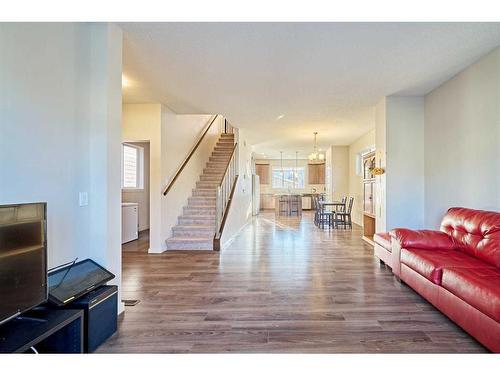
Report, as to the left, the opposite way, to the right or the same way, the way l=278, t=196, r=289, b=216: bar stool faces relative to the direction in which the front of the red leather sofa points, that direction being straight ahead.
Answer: to the right

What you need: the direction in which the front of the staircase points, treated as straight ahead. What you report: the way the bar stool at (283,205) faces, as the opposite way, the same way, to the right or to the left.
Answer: the opposite way

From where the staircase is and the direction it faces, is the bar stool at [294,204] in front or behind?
behind

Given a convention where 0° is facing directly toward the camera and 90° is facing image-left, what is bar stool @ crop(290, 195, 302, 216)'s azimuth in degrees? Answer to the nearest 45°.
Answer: approximately 180°

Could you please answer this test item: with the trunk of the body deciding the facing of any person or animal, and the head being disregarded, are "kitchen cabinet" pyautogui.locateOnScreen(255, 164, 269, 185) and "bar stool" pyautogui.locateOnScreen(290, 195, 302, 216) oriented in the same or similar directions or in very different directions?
very different directions

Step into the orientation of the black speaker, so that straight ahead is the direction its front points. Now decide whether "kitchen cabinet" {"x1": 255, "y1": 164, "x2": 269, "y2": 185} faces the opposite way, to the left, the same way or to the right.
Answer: to the right

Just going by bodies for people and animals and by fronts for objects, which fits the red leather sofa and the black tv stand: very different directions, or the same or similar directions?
very different directions

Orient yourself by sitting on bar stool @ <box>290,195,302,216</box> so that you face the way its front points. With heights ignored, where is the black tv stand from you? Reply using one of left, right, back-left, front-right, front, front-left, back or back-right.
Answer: back

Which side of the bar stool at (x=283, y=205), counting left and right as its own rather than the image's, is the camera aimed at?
back

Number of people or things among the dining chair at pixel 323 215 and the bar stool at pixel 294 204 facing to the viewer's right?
1

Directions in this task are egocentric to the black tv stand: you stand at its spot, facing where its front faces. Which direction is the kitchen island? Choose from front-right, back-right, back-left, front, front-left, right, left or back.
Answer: left

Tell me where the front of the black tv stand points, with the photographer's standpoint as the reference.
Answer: facing the viewer and to the right of the viewer
